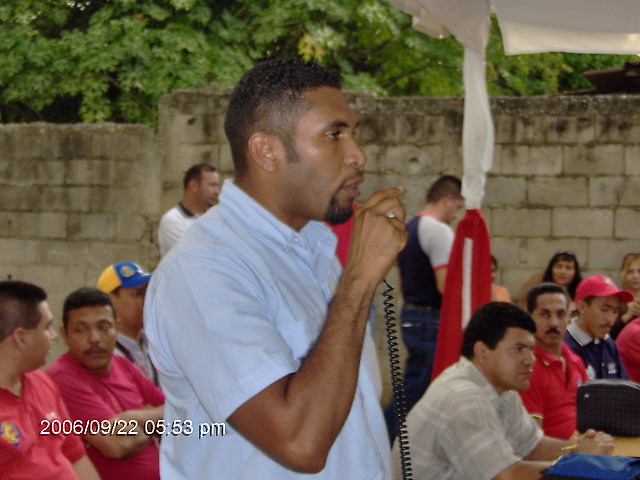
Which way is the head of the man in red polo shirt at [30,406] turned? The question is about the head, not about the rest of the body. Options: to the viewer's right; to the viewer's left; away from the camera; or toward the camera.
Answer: to the viewer's right

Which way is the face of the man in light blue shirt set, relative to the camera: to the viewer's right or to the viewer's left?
to the viewer's right

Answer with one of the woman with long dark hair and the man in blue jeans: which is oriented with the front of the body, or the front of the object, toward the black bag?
the woman with long dark hair

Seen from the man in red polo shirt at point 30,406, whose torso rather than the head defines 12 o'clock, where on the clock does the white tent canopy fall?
The white tent canopy is roughly at 11 o'clock from the man in red polo shirt.

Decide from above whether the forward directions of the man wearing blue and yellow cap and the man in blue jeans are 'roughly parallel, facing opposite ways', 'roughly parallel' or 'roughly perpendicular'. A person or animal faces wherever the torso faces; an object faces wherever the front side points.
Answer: roughly perpendicular
